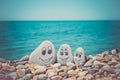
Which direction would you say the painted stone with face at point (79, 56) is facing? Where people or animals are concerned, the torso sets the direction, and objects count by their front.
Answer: toward the camera

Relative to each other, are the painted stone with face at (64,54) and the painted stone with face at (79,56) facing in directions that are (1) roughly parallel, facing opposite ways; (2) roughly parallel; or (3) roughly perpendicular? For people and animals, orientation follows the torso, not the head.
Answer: roughly parallel

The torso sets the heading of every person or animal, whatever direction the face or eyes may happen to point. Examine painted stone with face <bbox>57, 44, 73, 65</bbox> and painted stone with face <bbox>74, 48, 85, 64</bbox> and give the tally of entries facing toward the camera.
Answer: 2
